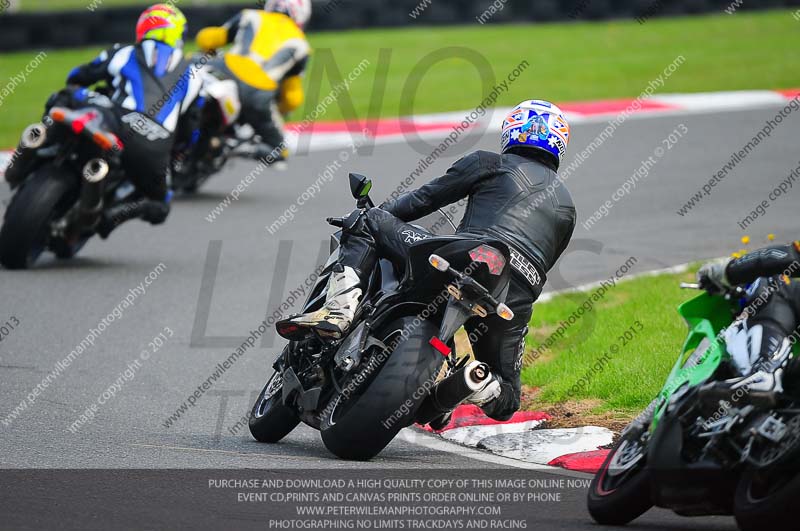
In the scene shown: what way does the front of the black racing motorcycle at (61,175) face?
away from the camera

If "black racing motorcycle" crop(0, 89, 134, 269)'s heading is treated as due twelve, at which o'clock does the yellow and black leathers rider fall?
The yellow and black leathers rider is roughly at 1 o'clock from the black racing motorcycle.

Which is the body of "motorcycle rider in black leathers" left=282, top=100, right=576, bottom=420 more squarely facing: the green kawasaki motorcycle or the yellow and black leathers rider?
the yellow and black leathers rider

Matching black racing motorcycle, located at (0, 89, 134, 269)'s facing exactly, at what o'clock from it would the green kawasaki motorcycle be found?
The green kawasaki motorcycle is roughly at 5 o'clock from the black racing motorcycle.

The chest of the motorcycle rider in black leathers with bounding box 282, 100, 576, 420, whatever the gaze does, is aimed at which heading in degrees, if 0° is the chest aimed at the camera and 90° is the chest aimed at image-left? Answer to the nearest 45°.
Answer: approximately 135°

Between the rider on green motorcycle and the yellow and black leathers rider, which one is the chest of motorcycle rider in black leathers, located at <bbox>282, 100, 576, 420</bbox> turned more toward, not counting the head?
the yellow and black leathers rider
